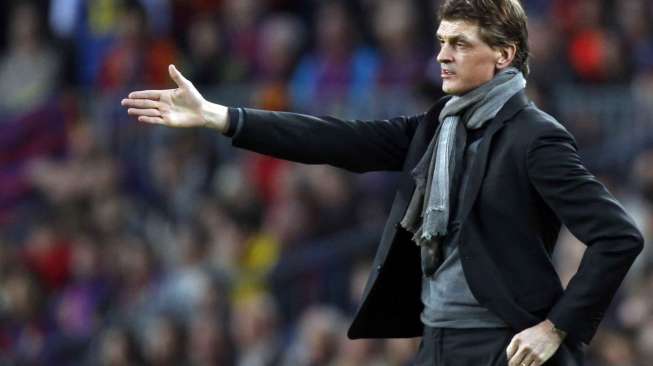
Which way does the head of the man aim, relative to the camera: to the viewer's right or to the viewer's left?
to the viewer's left

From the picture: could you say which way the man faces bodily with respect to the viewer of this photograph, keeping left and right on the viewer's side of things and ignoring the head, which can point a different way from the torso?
facing the viewer and to the left of the viewer
